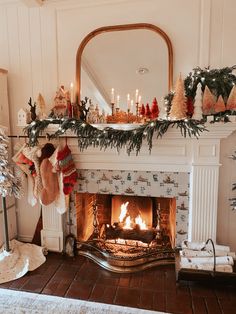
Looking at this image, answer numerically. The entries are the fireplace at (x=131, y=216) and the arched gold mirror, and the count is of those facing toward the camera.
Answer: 2

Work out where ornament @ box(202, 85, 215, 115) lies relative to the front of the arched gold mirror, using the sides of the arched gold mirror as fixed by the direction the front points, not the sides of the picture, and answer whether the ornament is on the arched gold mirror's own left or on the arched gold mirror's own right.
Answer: on the arched gold mirror's own left

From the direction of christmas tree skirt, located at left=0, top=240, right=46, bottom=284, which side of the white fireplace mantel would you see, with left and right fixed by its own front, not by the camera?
right

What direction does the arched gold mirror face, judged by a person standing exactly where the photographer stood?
facing the viewer

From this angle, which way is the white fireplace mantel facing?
toward the camera

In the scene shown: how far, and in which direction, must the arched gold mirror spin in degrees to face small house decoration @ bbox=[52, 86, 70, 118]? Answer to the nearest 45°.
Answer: approximately 90° to its right

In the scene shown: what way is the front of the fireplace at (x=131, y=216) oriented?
toward the camera
